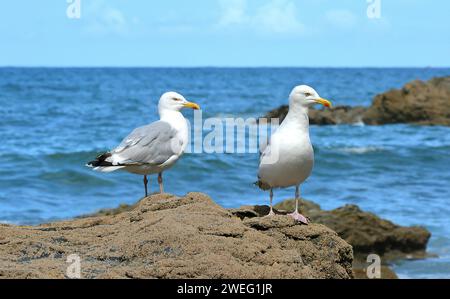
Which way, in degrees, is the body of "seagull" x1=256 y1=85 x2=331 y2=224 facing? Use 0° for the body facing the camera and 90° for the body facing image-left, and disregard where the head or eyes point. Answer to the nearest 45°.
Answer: approximately 315°

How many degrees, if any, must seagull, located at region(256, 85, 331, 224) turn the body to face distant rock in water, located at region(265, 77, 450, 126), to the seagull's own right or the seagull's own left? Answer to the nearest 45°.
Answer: approximately 135° to the seagull's own left

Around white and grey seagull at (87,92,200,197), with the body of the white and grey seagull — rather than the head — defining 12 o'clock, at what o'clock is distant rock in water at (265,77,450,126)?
The distant rock in water is roughly at 10 o'clock from the white and grey seagull.

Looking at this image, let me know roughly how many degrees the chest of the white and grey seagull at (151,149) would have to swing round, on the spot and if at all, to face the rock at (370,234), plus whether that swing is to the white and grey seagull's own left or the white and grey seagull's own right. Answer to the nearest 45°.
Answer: approximately 45° to the white and grey seagull's own left

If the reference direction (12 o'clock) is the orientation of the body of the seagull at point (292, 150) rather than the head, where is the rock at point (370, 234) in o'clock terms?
The rock is roughly at 8 o'clock from the seagull.

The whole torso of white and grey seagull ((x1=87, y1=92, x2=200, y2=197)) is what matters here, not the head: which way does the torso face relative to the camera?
to the viewer's right

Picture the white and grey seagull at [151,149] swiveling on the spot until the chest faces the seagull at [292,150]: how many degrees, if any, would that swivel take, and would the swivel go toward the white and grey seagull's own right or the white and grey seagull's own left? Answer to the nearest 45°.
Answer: approximately 45° to the white and grey seagull's own right

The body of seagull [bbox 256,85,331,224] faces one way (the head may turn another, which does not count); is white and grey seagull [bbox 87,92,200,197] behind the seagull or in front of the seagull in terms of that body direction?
behind
